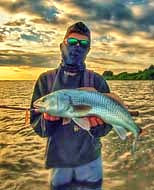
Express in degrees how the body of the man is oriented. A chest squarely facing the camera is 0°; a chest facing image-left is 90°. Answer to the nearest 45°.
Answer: approximately 0°
